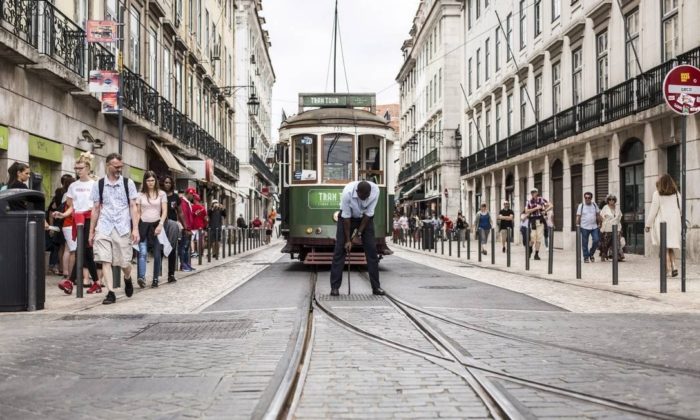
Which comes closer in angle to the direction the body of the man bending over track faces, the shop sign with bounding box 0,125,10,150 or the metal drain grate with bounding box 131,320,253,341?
the metal drain grate

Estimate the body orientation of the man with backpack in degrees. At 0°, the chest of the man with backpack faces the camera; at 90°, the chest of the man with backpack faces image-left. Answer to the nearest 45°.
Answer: approximately 0°

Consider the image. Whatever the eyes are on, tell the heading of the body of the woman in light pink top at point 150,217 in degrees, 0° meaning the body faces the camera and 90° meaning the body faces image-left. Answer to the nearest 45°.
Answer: approximately 0°

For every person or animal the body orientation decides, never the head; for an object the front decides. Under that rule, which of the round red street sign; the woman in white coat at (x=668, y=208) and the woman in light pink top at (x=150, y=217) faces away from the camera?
the woman in white coat at (x=668, y=208)

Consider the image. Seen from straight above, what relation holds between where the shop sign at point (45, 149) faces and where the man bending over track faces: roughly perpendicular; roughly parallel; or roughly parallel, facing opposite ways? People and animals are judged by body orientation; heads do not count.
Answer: roughly perpendicular

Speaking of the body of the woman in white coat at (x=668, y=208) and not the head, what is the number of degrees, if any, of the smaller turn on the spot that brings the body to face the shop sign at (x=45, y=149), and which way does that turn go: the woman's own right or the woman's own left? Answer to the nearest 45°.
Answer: approximately 90° to the woman's own left

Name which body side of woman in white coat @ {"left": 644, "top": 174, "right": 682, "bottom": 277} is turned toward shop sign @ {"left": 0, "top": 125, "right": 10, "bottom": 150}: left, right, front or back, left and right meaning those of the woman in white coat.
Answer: left

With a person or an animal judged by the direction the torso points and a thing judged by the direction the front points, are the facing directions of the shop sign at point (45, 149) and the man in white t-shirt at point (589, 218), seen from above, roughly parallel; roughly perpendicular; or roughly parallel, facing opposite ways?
roughly perpendicular

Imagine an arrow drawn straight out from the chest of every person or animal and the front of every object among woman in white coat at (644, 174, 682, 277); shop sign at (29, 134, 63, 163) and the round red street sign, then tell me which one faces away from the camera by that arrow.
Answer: the woman in white coat
